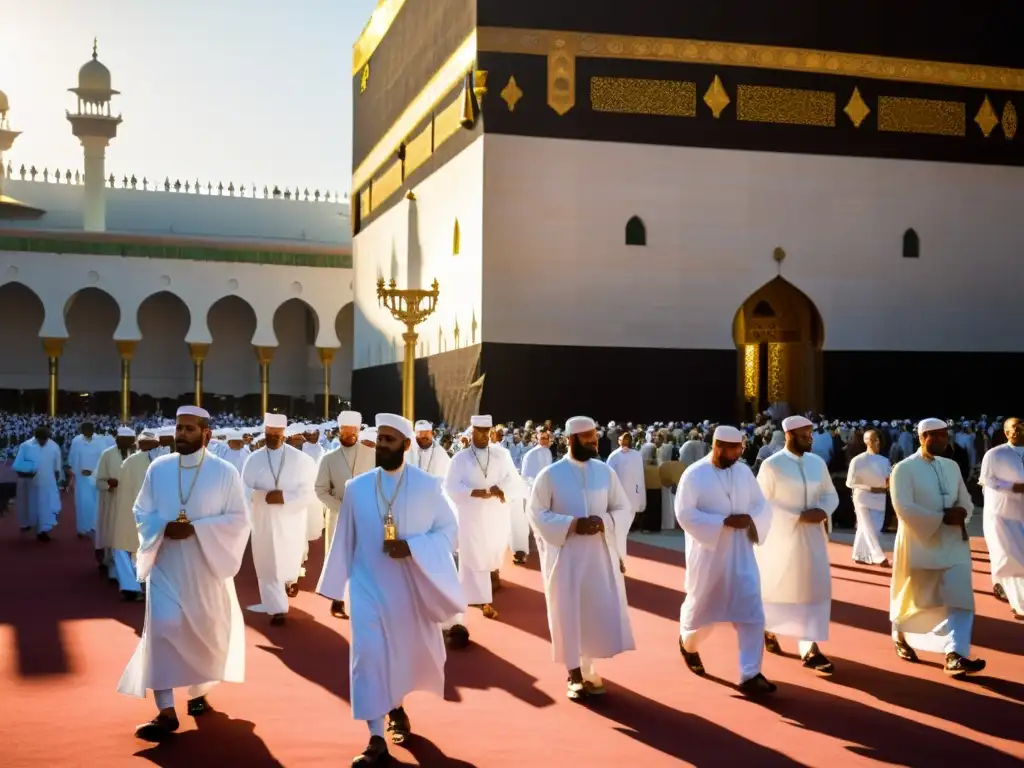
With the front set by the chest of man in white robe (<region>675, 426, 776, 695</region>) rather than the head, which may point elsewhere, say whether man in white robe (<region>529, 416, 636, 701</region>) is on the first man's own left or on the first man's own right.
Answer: on the first man's own right

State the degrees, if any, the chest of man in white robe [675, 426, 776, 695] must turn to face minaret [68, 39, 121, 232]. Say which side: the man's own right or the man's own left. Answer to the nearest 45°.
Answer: approximately 180°

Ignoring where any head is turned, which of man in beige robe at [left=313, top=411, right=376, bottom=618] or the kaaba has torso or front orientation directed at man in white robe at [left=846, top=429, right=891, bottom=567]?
the kaaba

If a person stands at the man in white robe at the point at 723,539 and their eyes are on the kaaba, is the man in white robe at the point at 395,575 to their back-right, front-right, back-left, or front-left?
back-left

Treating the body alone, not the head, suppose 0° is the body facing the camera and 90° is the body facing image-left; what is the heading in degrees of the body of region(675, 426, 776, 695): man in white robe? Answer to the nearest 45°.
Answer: approximately 315°

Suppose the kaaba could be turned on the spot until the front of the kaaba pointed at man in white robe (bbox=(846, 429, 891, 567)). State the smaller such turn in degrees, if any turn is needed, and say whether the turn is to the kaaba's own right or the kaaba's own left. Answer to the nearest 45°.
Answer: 0° — it already faces them

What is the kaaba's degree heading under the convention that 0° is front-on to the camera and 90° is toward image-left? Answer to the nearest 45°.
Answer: approximately 0°

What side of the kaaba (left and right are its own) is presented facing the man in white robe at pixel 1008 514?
front

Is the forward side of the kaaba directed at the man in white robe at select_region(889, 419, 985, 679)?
yes

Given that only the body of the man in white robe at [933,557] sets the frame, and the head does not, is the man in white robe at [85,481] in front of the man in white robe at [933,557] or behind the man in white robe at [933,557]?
behind
